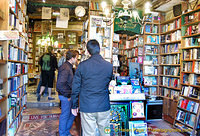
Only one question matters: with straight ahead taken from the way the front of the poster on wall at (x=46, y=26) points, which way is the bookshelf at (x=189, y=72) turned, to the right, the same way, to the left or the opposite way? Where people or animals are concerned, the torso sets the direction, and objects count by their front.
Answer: to the right

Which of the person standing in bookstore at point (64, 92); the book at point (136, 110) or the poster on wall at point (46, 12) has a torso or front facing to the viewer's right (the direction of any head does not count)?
the person standing in bookstore

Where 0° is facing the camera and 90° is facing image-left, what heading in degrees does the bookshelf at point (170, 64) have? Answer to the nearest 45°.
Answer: approximately 45°

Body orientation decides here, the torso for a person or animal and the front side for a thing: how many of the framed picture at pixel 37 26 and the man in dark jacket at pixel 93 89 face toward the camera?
1

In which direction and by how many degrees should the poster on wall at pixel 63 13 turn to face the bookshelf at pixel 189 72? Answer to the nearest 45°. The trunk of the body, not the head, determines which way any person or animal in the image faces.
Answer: approximately 45° to its left

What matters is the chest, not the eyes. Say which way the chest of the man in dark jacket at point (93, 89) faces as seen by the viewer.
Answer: away from the camera

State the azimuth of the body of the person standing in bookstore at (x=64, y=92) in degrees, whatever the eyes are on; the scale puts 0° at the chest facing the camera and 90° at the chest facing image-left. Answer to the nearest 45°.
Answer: approximately 270°

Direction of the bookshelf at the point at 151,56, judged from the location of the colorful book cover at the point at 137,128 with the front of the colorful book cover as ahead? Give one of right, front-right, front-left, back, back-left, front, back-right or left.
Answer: back

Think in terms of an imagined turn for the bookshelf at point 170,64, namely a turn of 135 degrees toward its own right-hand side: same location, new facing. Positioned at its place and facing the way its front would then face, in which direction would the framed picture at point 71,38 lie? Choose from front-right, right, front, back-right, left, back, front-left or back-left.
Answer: front-left
